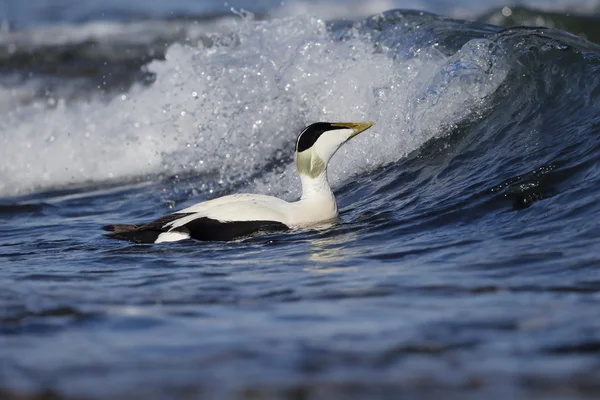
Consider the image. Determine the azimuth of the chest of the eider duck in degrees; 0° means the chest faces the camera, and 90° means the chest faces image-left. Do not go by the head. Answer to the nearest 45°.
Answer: approximately 270°
